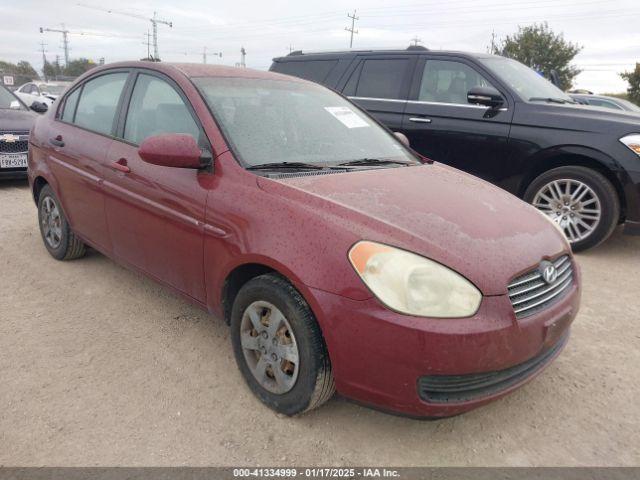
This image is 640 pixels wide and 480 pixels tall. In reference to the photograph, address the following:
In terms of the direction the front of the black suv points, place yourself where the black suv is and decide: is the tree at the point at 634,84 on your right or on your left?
on your left

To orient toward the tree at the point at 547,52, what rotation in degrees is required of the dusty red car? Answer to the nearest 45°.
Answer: approximately 90° to its left

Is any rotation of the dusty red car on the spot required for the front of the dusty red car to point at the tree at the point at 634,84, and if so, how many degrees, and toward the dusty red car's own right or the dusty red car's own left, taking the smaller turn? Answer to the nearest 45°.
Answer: approximately 90° to the dusty red car's own left

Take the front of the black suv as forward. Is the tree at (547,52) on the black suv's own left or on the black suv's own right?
on the black suv's own left

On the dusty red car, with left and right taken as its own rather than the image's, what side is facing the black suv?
left

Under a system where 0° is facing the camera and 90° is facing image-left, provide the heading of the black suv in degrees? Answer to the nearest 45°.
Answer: approximately 315°

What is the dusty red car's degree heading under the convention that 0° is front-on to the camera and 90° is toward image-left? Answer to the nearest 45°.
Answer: approximately 315°
